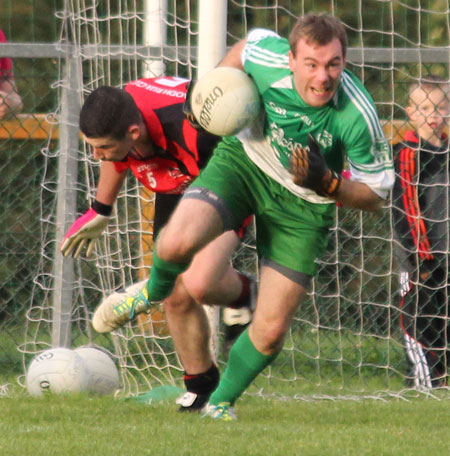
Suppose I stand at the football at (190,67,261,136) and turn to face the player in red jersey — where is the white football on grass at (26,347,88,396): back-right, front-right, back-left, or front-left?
front-left

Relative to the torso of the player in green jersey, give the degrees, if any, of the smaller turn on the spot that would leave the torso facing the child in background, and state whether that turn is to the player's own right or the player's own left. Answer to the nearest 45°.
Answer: approximately 135° to the player's own left

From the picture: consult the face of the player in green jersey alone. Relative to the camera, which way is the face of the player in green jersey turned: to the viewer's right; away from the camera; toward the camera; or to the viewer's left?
toward the camera

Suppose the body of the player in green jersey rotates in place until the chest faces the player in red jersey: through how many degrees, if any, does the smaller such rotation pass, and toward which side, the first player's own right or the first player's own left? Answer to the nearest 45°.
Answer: approximately 135° to the first player's own right

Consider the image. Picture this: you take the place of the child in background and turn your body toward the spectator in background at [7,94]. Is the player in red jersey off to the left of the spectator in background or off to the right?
left

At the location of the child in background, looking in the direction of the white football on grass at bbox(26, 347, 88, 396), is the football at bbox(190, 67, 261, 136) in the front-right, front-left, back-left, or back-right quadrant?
front-left

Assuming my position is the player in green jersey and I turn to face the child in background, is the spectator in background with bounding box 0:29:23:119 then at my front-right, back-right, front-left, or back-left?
front-left

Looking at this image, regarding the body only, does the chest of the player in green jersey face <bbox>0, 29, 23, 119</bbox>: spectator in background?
no

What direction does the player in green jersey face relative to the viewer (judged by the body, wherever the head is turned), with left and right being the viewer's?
facing the viewer
